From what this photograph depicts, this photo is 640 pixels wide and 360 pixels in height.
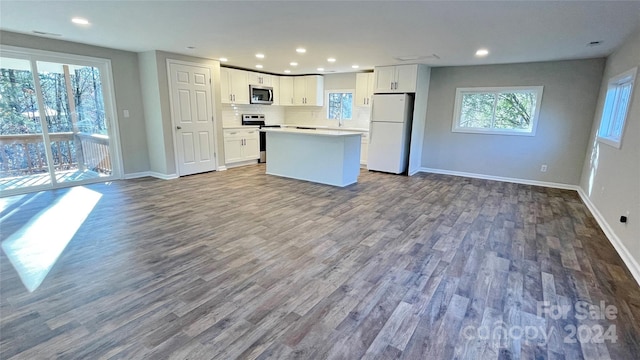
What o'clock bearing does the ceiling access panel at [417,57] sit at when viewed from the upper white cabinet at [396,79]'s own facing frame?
The ceiling access panel is roughly at 11 o'clock from the upper white cabinet.

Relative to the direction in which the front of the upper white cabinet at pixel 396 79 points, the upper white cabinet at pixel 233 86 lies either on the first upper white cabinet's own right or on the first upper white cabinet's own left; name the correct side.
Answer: on the first upper white cabinet's own right

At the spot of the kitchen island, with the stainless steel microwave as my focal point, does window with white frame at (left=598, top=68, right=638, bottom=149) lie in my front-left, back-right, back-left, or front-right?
back-right

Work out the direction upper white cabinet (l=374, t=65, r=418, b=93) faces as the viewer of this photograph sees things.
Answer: facing the viewer

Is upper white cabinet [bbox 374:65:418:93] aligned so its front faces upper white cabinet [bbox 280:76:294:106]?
no

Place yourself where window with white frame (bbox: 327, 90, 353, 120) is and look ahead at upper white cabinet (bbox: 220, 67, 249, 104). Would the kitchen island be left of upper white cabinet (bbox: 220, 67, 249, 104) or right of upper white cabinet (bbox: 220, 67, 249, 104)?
left

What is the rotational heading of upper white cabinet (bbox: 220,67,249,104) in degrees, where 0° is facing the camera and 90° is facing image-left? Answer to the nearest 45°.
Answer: approximately 315°

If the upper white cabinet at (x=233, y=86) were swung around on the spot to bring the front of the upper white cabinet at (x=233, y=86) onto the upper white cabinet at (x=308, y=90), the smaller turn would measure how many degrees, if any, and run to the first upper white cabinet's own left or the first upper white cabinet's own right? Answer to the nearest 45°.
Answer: approximately 45° to the first upper white cabinet's own left

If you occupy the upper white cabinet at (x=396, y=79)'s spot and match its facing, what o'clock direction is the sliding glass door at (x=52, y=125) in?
The sliding glass door is roughly at 2 o'clock from the upper white cabinet.

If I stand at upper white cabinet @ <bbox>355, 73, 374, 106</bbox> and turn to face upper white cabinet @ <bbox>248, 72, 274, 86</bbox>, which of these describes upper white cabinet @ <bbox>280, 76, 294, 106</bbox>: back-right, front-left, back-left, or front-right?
front-right

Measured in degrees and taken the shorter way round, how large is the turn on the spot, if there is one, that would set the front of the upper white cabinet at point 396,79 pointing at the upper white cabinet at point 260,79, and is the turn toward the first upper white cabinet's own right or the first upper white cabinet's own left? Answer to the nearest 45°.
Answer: approximately 90° to the first upper white cabinet's own right

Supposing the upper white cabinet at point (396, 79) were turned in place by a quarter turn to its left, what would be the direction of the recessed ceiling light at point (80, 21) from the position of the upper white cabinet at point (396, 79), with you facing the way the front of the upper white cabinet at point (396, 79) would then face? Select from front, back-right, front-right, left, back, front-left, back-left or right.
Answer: back-right

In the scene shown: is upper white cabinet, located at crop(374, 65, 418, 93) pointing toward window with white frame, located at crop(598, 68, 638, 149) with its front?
no

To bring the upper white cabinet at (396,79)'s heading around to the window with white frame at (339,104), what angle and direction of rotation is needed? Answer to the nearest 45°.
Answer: approximately 135° to its right

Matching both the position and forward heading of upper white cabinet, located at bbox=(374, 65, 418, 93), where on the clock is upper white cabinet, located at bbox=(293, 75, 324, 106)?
upper white cabinet, located at bbox=(293, 75, 324, 106) is roughly at 4 o'clock from upper white cabinet, located at bbox=(374, 65, 418, 93).

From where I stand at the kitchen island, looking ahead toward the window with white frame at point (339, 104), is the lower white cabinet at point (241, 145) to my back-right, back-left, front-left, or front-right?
front-left

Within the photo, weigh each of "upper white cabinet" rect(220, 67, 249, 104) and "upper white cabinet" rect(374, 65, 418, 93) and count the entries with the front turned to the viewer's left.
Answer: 0
